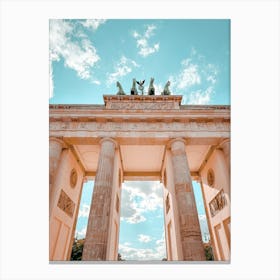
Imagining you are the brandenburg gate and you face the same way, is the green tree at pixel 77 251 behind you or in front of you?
behind

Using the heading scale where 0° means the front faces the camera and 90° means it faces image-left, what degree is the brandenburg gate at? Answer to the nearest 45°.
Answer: approximately 0°
